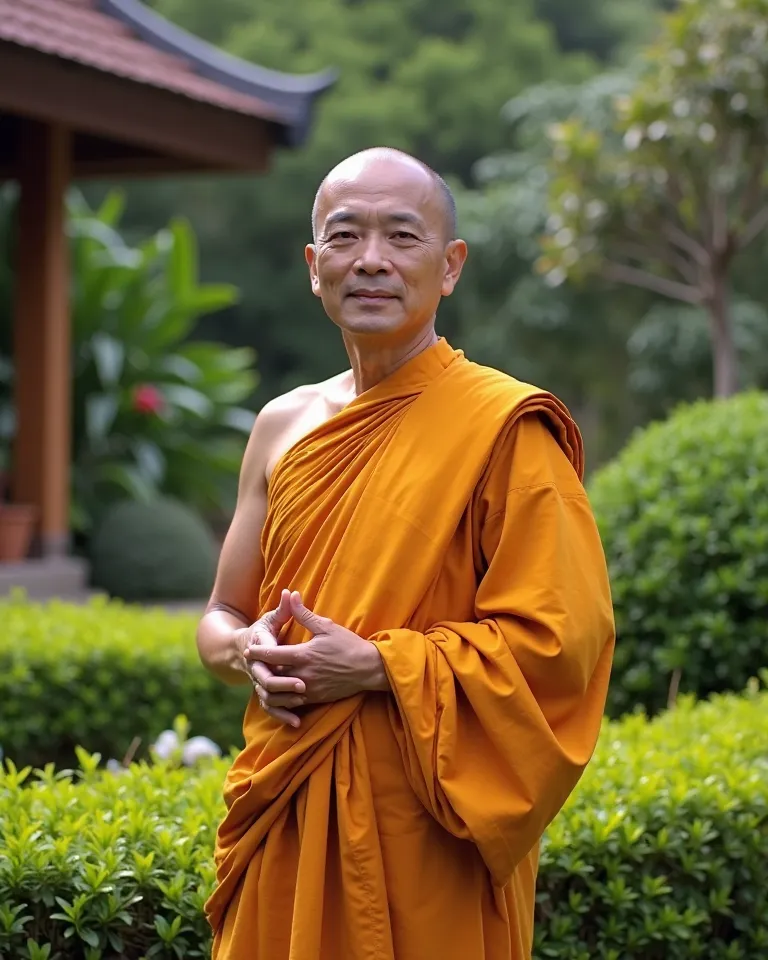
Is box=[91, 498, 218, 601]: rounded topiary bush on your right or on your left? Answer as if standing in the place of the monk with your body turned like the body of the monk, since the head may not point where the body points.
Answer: on your right

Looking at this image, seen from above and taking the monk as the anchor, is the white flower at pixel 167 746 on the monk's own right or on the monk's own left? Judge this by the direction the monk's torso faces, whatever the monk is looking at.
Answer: on the monk's own right

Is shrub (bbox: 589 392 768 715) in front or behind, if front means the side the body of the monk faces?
behind

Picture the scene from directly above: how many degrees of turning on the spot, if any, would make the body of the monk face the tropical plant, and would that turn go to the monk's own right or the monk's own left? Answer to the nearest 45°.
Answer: approximately 135° to the monk's own right

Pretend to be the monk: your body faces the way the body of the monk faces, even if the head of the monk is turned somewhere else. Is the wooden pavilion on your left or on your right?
on your right

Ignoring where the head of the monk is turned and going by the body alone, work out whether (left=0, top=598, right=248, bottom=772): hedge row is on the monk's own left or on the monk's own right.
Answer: on the monk's own right

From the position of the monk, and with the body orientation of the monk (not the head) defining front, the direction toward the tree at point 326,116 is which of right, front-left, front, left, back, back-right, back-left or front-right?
back-right

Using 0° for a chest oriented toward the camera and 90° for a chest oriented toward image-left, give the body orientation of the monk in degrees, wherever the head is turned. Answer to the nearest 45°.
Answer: approximately 45°
